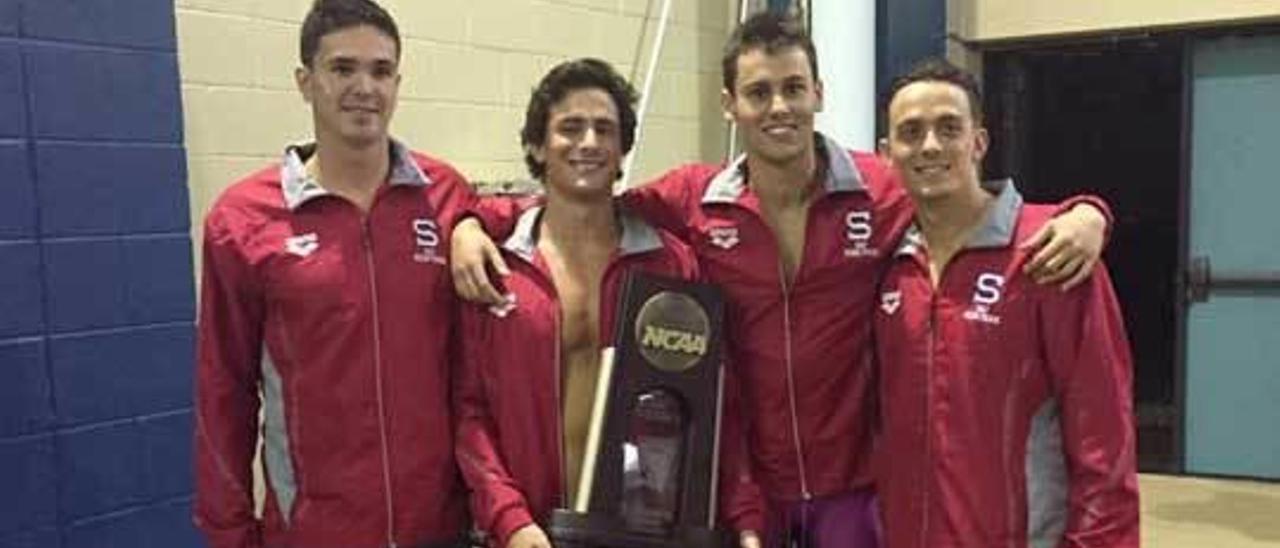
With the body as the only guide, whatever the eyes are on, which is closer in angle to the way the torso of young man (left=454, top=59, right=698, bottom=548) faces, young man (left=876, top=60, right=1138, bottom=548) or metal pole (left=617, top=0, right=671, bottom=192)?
the young man

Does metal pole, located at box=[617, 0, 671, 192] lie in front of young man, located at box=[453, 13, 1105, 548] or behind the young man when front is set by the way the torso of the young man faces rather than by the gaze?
behind

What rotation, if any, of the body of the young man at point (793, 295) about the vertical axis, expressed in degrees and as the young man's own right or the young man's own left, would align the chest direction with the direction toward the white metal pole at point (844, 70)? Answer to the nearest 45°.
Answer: approximately 180°

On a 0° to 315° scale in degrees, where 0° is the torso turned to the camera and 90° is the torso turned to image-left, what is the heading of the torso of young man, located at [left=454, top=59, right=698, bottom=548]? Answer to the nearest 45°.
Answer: approximately 0°

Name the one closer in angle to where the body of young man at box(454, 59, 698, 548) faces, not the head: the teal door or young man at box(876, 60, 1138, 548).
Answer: the young man

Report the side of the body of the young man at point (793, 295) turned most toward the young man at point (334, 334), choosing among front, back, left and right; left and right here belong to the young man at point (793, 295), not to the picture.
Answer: right

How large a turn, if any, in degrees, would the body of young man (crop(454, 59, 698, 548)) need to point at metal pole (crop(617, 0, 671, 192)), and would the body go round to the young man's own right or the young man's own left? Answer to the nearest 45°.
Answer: approximately 180°

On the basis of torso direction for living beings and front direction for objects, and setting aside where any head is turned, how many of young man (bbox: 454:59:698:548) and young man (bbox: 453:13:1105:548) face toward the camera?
2

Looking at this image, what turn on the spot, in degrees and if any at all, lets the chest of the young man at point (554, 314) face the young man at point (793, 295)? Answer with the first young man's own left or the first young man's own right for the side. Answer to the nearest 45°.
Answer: approximately 90° to the first young man's own left

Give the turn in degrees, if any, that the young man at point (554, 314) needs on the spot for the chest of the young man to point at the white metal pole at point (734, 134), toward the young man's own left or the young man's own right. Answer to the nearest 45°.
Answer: approximately 180°

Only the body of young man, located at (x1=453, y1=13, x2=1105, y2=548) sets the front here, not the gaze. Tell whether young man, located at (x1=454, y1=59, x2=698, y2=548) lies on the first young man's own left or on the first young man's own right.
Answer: on the first young man's own right
